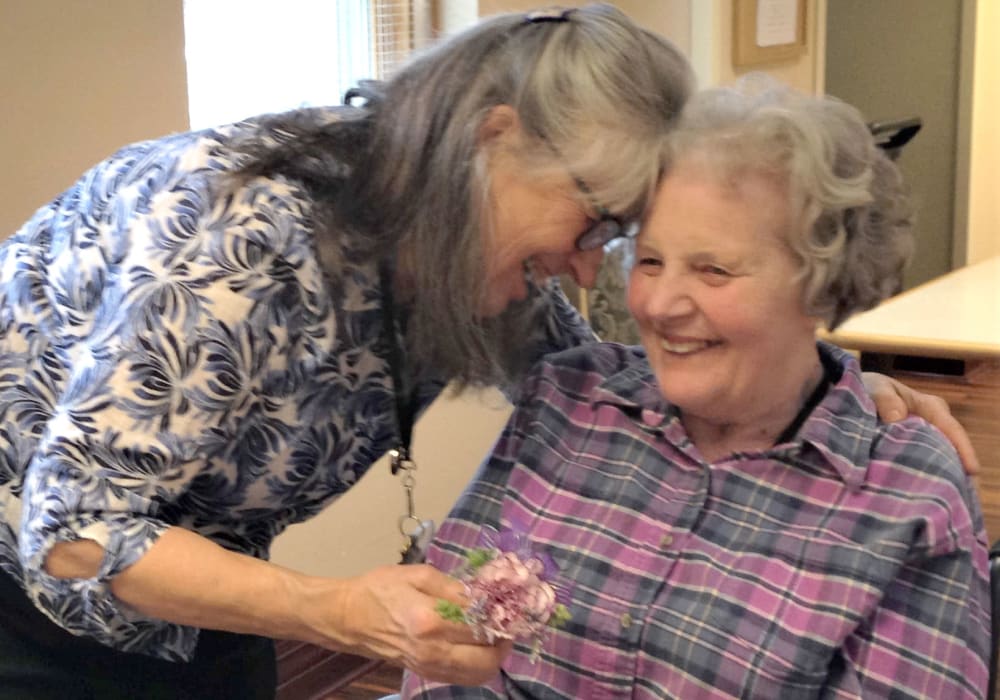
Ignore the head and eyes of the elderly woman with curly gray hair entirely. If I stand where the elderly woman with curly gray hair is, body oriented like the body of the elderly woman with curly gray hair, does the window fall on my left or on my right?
on my right

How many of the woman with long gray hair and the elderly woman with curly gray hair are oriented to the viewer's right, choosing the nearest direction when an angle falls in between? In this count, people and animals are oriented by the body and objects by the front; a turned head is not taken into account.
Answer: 1

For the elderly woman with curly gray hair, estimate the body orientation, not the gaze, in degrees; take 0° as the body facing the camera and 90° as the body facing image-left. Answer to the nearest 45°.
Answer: approximately 45°

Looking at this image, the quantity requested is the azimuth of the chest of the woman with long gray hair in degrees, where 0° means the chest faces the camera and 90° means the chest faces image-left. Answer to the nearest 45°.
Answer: approximately 270°

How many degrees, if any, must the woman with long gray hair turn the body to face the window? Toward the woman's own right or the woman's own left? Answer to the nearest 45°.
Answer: approximately 90° to the woman's own left
